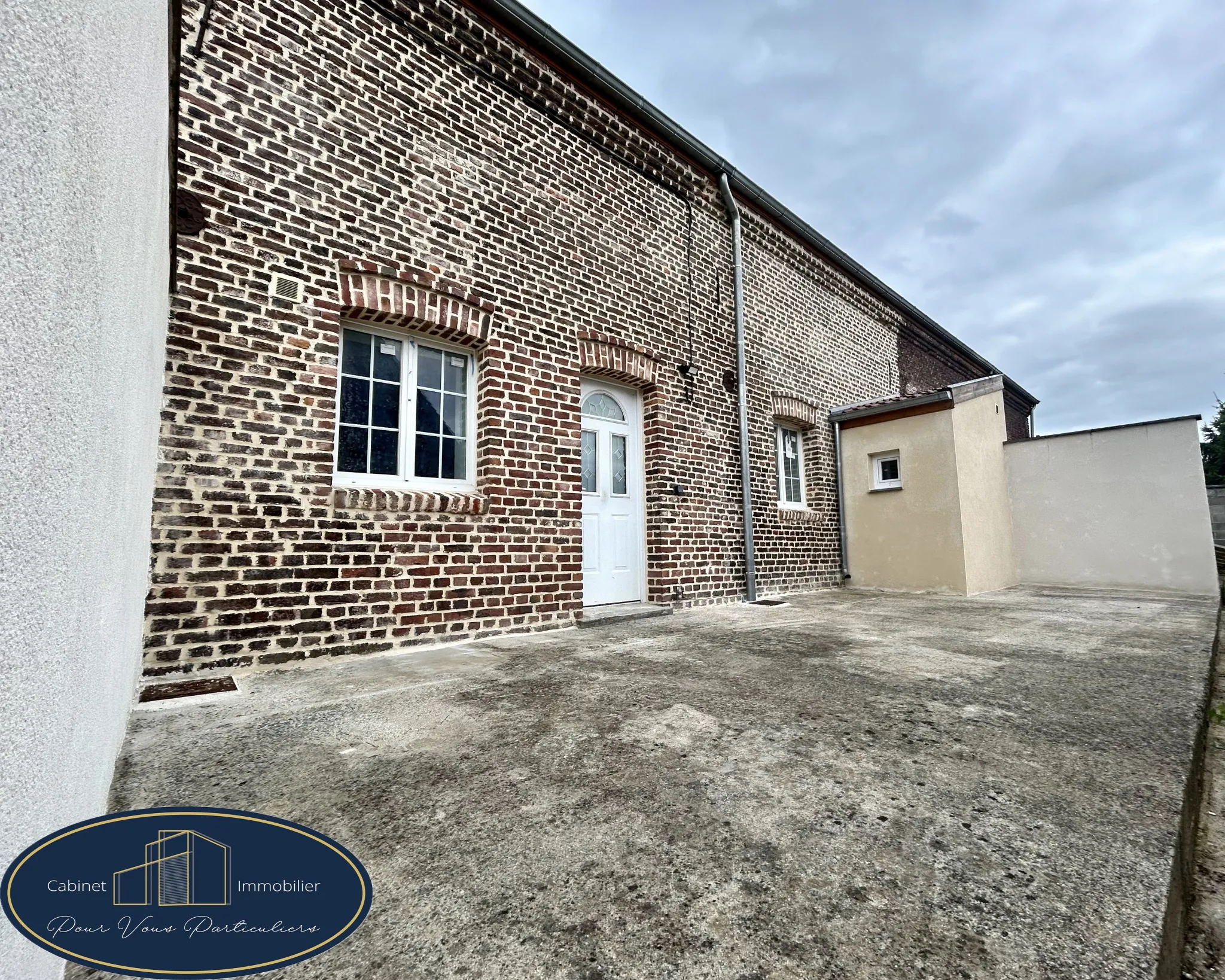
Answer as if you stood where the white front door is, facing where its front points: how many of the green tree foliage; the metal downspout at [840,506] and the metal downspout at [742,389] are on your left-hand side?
3

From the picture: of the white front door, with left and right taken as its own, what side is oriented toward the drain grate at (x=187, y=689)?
right

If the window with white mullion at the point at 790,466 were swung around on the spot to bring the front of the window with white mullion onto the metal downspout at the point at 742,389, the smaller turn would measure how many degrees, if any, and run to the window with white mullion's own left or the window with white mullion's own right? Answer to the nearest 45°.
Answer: approximately 45° to the window with white mullion's own right

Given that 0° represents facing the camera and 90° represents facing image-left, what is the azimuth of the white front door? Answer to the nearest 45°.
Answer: approximately 315°

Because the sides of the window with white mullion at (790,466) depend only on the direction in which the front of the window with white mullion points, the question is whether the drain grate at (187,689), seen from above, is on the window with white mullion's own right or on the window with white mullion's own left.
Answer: on the window with white mullion's own right

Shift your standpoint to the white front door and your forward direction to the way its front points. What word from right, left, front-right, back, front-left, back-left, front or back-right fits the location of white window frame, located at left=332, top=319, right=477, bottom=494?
right

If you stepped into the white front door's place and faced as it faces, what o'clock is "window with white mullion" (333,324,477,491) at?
The window with white mullion is roughly at 3 o'clock from the white front door.

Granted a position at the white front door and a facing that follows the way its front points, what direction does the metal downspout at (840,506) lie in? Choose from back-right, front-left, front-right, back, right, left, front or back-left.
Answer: left

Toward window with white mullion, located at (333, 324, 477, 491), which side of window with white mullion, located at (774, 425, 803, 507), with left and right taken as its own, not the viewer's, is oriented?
right

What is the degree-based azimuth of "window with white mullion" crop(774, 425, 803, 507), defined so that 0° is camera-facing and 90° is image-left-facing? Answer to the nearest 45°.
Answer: approximately 315°

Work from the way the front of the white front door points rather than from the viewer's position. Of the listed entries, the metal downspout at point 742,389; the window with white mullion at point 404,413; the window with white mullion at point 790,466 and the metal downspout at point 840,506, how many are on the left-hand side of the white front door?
3

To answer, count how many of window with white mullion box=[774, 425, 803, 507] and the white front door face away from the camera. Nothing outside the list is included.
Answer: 0

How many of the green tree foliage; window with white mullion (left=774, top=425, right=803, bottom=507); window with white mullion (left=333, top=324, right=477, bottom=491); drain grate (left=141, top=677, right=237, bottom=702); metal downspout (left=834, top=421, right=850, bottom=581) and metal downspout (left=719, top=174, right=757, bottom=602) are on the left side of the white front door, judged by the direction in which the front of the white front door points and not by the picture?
4
